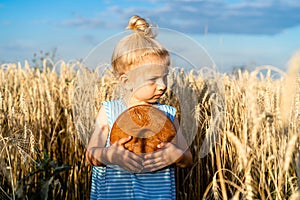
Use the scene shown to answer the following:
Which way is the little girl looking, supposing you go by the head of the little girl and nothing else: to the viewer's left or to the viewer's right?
to the viewer's right

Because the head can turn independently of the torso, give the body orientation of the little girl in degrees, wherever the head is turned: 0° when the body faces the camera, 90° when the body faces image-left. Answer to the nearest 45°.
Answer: approximately 0°
